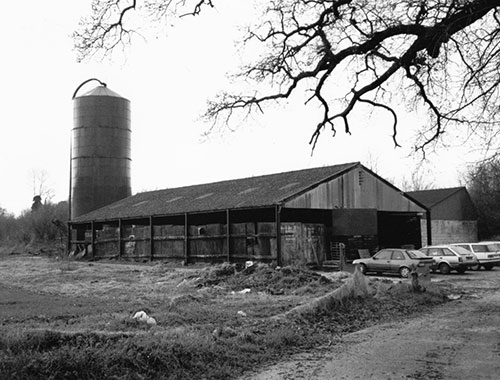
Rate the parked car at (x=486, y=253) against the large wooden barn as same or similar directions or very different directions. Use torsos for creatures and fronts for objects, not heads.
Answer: very different directions

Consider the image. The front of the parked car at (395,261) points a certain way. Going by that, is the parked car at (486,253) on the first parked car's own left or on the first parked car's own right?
on the first parked car's own right

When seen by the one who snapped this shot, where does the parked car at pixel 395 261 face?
facing away from the viewer and to the left of the viewer

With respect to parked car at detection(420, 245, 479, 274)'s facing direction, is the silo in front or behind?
in front

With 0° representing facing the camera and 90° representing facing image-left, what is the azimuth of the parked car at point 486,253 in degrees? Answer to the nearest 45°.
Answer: approximately 135°

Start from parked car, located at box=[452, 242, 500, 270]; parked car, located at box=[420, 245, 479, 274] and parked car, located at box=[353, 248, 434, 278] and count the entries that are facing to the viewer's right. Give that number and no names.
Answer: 0

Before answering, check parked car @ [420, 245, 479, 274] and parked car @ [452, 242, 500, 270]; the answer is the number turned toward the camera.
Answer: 0

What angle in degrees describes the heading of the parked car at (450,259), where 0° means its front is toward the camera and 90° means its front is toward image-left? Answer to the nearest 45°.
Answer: approximately 135°

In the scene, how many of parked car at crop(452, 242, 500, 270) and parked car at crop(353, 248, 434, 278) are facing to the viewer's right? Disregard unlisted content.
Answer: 0
